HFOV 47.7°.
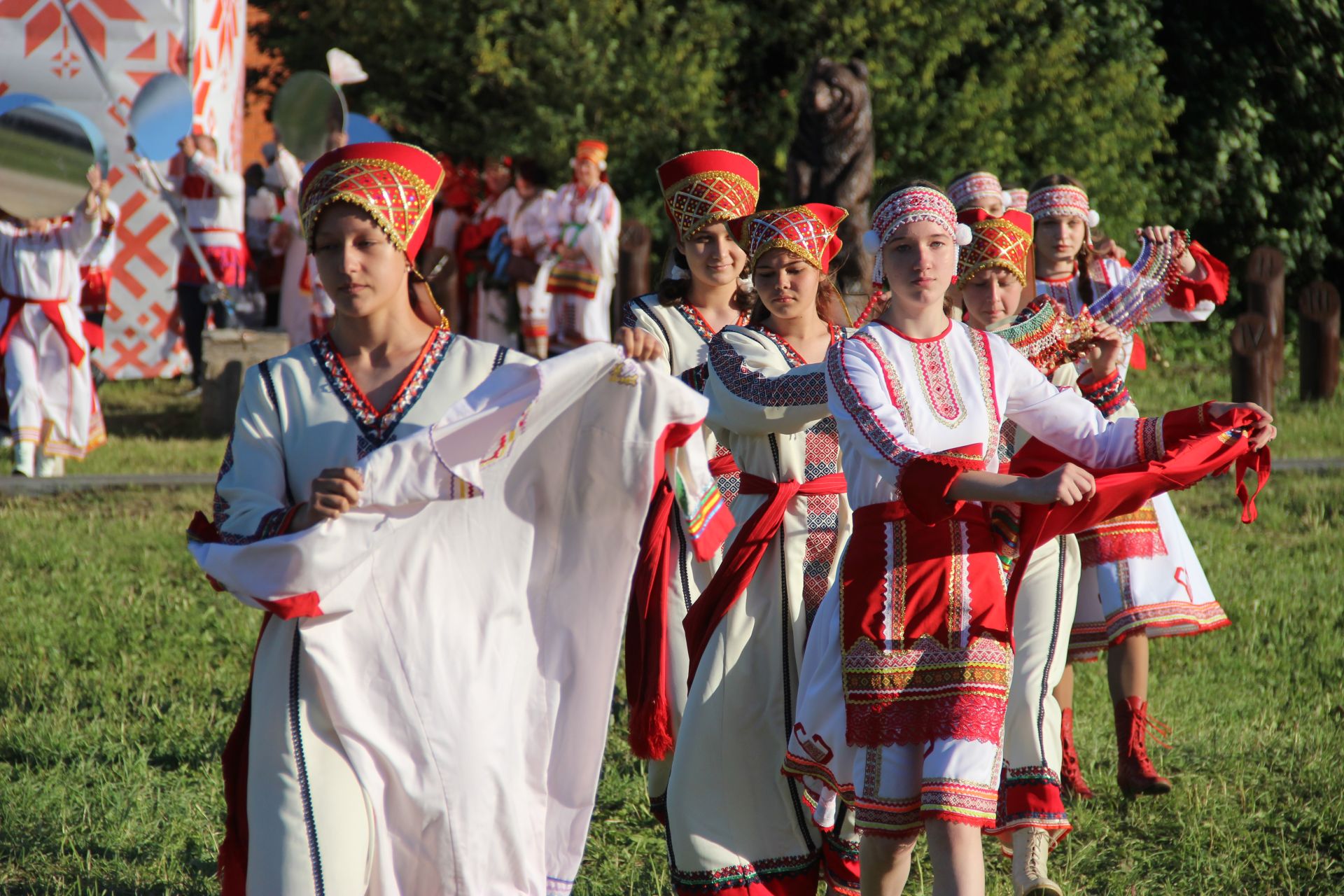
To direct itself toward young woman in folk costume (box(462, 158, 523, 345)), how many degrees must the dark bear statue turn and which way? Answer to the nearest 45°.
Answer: approximately 90° to its right

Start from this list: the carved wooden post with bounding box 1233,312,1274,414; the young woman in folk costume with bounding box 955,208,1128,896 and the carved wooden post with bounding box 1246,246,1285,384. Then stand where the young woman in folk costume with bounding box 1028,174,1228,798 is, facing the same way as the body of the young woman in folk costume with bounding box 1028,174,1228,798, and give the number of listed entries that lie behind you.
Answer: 2

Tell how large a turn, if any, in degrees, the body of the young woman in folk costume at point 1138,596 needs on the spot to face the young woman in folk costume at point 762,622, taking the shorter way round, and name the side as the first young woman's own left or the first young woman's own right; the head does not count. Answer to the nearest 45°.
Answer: approximately 45° to the first young woman's own right

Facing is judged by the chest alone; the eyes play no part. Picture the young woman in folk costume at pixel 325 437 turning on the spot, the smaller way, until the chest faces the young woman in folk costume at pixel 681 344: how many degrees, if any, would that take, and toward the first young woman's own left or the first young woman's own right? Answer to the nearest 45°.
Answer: approximately 135° to the first young woman's own left

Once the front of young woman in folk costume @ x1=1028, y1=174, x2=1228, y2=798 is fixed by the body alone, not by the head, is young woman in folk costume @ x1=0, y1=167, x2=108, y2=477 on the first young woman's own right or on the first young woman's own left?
on the first young woman's own right

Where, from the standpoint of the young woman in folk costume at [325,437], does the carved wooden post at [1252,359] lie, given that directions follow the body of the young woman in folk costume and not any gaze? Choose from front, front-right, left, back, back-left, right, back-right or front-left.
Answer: back-left

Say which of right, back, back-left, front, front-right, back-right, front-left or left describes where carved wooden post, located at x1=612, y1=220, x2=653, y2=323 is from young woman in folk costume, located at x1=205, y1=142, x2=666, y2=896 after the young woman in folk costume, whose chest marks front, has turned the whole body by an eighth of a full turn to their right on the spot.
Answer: back-right

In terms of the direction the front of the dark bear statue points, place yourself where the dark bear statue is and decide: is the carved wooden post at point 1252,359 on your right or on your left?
on your left

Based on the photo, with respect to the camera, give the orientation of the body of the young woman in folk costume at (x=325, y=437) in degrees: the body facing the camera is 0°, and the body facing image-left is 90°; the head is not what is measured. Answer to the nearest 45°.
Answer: approximately 0°

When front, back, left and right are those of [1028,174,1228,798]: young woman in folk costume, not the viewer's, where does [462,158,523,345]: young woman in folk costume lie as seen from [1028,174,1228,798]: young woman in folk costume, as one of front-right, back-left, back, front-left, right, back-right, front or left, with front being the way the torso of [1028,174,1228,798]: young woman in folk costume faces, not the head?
back-right

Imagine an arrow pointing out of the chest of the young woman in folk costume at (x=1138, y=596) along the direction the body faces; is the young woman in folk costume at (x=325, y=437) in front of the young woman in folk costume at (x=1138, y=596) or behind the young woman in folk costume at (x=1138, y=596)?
in front

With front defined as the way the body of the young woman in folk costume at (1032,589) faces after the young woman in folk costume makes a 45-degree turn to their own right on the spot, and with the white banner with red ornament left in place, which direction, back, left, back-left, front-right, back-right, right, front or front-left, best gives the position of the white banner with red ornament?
right

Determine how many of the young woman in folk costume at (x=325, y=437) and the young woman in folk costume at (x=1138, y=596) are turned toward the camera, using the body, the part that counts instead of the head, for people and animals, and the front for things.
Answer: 2
